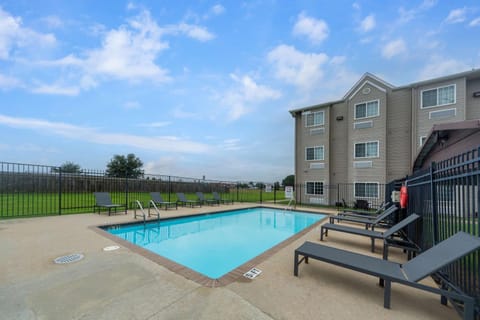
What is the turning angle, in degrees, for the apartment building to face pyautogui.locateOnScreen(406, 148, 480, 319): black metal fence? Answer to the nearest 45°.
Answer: approximately 45° to its left

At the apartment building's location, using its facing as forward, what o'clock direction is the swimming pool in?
The swimming pool is roughly at 11 o'clock from the apartment building.

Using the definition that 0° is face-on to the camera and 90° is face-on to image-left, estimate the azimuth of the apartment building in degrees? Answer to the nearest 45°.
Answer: approximately 45°
